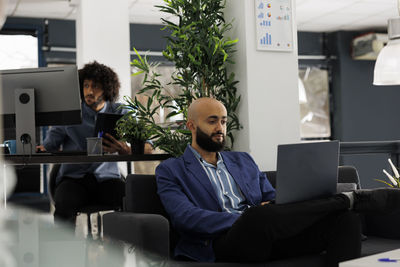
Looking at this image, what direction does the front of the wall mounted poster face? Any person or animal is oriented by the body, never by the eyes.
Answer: toward the camera

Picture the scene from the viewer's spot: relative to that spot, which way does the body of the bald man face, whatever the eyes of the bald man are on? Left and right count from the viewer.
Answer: facing the viewer and to the right of the viewer

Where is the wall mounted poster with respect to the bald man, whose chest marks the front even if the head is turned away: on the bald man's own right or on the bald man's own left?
on the bald man's own left

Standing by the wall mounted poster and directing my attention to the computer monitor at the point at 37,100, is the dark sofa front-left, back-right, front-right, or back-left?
front-left

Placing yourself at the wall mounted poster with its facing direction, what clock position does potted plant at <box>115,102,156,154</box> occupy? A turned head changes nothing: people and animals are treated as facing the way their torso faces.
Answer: The potted plant is roughly at 2 o'clock from the wall mounted poster.

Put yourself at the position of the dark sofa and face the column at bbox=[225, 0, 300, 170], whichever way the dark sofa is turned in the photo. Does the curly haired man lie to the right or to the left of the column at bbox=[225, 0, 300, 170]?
left

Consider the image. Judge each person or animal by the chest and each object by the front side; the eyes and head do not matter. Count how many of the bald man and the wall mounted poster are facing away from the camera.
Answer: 0

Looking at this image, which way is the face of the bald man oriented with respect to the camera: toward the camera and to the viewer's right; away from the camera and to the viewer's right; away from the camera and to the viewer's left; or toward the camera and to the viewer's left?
toward the camera and to the viewer's right

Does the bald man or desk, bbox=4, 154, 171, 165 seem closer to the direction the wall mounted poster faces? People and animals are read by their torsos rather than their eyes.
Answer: the bald man

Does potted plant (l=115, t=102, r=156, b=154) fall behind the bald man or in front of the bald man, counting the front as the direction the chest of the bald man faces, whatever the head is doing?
behind

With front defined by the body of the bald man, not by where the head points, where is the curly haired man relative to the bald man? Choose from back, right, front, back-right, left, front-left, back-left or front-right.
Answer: back

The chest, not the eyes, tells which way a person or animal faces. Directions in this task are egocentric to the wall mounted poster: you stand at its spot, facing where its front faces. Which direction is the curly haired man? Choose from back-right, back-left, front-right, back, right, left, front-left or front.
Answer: right

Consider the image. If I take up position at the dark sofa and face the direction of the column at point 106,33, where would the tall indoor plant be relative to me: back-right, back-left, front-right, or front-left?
front-right

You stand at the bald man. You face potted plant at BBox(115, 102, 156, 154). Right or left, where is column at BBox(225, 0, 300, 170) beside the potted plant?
right

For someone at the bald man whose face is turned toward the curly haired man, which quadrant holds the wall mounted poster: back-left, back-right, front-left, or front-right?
front-right
